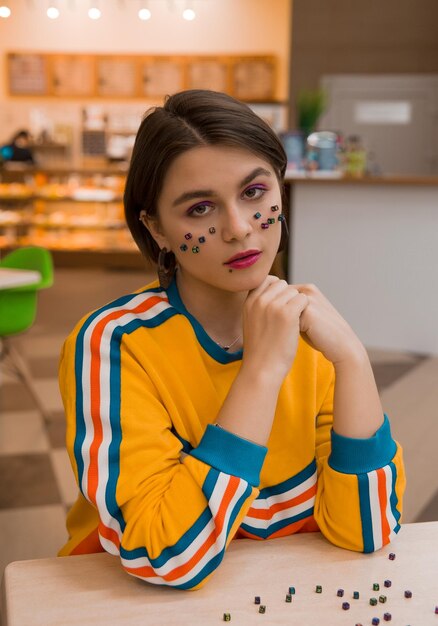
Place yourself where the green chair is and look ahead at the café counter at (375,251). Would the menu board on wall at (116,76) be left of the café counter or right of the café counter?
left

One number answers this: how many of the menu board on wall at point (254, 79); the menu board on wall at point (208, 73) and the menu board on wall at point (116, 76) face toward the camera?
3

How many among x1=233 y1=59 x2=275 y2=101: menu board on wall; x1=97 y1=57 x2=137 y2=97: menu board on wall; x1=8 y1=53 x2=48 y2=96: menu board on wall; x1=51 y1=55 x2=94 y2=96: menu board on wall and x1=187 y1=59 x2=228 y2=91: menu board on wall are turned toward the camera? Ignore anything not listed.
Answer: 5

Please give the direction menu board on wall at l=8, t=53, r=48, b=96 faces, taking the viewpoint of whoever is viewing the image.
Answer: facing the viewer

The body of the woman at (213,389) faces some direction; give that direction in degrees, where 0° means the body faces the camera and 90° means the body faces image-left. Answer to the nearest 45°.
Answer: approximately 315°

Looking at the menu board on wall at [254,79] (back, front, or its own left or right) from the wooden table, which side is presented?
front

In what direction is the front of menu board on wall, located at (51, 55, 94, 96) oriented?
toward the camera

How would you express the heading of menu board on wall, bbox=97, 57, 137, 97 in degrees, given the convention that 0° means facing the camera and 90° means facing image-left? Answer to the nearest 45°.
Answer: approximately 0°

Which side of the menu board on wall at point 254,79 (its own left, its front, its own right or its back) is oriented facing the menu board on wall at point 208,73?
right

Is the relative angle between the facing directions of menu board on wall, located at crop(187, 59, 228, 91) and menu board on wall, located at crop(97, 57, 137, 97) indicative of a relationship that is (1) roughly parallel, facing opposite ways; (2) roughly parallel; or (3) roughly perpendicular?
roughly parallel

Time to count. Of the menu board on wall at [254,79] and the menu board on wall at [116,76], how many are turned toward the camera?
2

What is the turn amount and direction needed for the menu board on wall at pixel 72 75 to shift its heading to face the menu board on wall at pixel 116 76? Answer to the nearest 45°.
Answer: approximately 90° to its left

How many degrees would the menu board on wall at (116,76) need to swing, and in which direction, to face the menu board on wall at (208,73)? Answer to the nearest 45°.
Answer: approximately 90° to its left

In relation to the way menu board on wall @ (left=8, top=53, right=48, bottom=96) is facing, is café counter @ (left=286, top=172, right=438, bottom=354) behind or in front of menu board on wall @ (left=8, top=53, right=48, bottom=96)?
in front

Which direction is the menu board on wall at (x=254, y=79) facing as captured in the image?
toward the camera

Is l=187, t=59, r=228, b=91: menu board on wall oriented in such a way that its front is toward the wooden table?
yes

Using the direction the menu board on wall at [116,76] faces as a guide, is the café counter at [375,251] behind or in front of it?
in front

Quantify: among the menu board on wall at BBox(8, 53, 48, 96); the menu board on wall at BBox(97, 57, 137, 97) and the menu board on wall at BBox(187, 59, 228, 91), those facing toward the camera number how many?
3

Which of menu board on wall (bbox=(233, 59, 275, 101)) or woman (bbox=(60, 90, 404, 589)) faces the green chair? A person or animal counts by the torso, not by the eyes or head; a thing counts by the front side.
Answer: the menu board on wall

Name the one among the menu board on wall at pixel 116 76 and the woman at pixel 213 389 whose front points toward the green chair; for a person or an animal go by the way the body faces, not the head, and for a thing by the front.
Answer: the menu board on wall
